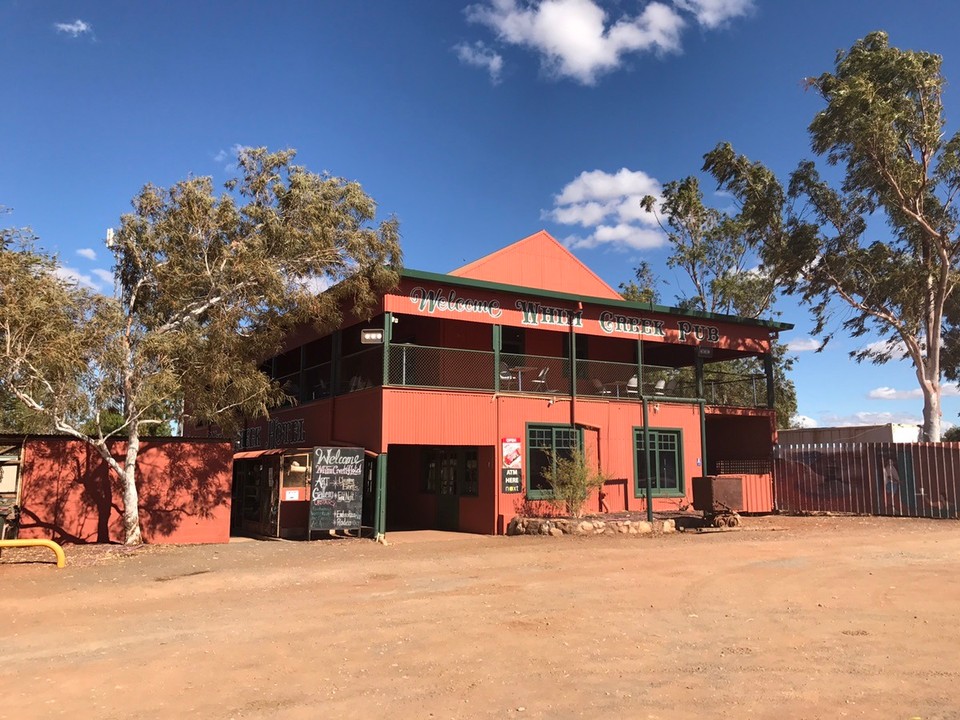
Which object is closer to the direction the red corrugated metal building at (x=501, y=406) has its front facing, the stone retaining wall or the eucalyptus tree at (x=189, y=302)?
the stone retaining wall

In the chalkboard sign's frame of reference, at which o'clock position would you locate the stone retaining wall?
The stone retaining wall is roughly at 9 o'clock from the chalkboard sign.

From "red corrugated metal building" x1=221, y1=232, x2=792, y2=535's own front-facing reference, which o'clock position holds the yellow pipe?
The yellow pipe is roughly at 3 o'clock from the red corrugated metal building.

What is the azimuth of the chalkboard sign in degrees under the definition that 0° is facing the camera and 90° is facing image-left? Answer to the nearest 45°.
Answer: approximately 0°

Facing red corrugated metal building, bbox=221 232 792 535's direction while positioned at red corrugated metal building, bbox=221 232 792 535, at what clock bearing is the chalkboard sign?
The chalkboard sign is roughly at 3 o'clock from the red corrugated metal building.

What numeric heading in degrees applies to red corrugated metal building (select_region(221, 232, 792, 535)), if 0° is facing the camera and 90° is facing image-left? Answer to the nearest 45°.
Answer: approximately 315°

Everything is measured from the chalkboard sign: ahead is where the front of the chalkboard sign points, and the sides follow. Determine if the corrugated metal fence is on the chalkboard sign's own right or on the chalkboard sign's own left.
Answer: on the chalkboard sign's own left

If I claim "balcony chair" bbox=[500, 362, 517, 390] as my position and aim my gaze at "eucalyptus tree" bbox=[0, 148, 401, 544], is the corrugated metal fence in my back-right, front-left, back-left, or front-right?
back-left

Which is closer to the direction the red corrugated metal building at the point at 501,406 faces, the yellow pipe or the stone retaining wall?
the stone retaining wall
